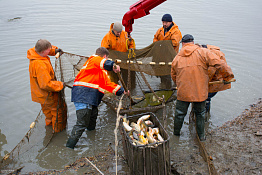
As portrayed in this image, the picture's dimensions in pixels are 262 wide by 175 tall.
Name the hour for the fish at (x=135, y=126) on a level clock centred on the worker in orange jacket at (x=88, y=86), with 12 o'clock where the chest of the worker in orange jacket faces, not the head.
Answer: The fish is roughly at 3 o'clock from the worker in orange jacket.

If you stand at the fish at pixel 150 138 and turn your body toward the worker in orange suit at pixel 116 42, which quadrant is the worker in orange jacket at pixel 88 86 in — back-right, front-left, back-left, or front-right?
front-left

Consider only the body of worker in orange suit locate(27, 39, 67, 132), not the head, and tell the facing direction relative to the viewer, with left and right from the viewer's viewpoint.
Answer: facing to the right of the viewer

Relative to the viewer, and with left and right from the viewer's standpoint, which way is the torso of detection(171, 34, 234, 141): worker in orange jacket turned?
facing away from the viewer

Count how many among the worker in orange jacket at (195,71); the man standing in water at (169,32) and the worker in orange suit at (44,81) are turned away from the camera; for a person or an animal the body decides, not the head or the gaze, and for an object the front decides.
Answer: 1

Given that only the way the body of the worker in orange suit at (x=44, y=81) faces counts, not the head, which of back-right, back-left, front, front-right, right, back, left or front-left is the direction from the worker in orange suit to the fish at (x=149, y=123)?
front-right

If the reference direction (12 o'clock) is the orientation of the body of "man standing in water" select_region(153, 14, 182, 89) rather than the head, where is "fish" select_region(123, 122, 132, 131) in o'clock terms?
The fish is roughly at 11 o'clock from the man standing in water.

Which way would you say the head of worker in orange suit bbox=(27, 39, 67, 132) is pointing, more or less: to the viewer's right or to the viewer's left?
to the viewer's right

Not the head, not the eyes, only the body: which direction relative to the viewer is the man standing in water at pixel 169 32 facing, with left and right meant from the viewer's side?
facing the viewer and to the left of the viewer

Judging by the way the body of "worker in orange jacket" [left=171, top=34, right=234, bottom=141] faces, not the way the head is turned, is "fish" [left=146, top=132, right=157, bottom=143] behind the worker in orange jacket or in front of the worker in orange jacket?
behind

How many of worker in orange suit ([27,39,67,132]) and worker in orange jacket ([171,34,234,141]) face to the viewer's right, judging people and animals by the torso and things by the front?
1

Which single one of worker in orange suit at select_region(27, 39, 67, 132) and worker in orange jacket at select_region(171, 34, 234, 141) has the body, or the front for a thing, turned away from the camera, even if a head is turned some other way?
worker in orange jacket at select_region(171, 34, 234, 141)

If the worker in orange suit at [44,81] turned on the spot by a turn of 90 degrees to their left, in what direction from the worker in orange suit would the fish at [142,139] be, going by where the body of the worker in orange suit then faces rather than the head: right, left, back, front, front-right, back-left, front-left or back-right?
back-right

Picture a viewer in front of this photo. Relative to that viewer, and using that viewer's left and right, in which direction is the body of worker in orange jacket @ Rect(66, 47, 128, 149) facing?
facing away from the viewer and to the right of the viewer

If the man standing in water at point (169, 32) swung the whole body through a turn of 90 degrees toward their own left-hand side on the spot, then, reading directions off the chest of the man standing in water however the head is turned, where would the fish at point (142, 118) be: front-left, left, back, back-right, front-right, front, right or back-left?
front-right

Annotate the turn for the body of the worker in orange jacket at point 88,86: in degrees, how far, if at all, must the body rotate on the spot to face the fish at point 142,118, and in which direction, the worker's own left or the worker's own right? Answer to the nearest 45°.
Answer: approximately 90° to the worker's own right
